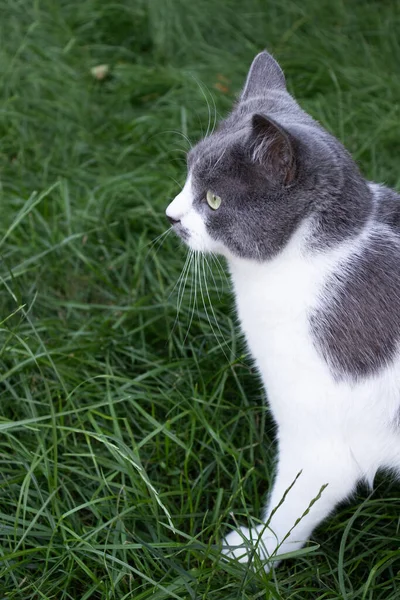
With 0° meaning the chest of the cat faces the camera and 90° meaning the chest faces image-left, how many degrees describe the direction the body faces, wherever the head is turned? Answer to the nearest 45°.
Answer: approximately 90°
